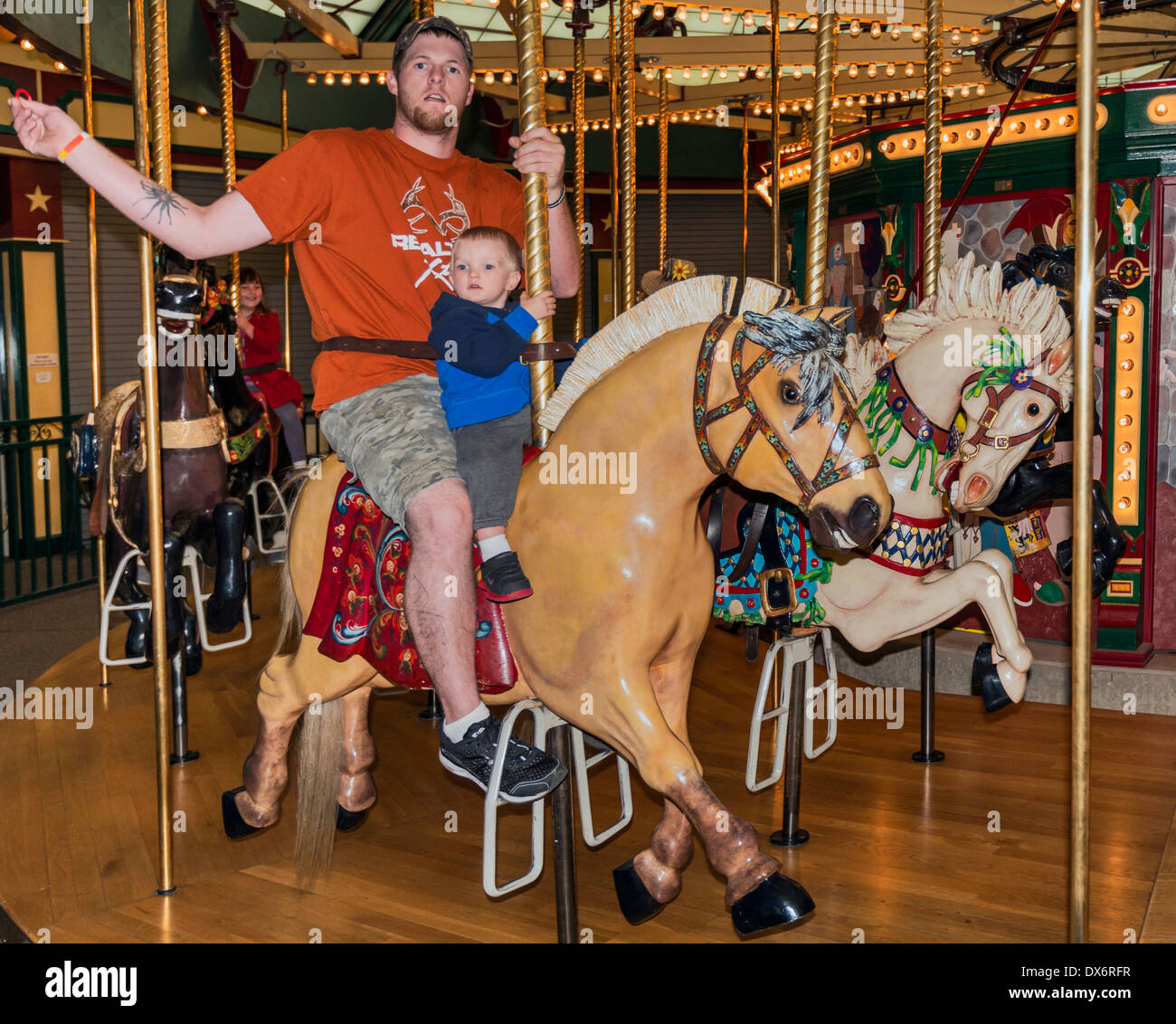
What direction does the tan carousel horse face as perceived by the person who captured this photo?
facing the viewer and to the right of the viewer

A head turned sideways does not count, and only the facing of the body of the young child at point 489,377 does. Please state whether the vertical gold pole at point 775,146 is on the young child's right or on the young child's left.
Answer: on the young child's left

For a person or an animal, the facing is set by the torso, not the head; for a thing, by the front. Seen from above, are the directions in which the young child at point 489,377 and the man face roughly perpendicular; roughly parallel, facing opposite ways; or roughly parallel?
roughly parallel

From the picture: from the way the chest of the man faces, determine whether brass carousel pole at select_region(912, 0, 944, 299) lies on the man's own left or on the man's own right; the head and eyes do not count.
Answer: on the man's own left

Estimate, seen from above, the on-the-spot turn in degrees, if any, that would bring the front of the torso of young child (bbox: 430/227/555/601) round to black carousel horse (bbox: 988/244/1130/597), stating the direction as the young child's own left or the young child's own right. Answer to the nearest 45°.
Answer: approximately 90° to the young child's own left

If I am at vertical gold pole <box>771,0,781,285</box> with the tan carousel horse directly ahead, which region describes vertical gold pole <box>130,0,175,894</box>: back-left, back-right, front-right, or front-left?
front-right

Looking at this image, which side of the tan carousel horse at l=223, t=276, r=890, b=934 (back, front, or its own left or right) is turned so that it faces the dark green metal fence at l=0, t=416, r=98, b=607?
back

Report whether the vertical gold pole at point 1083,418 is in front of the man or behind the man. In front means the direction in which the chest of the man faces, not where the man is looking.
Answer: in front

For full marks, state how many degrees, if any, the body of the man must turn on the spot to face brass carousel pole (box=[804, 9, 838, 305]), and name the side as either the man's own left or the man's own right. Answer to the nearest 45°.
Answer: approximately 45° to the man's own left

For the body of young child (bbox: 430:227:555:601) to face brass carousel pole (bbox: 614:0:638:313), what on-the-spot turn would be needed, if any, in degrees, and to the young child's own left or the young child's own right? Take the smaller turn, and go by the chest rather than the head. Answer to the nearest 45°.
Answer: approximately 135° to the young child's own left

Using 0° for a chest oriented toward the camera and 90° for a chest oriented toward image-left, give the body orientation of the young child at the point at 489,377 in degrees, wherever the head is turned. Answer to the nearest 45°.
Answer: approximately 315°
